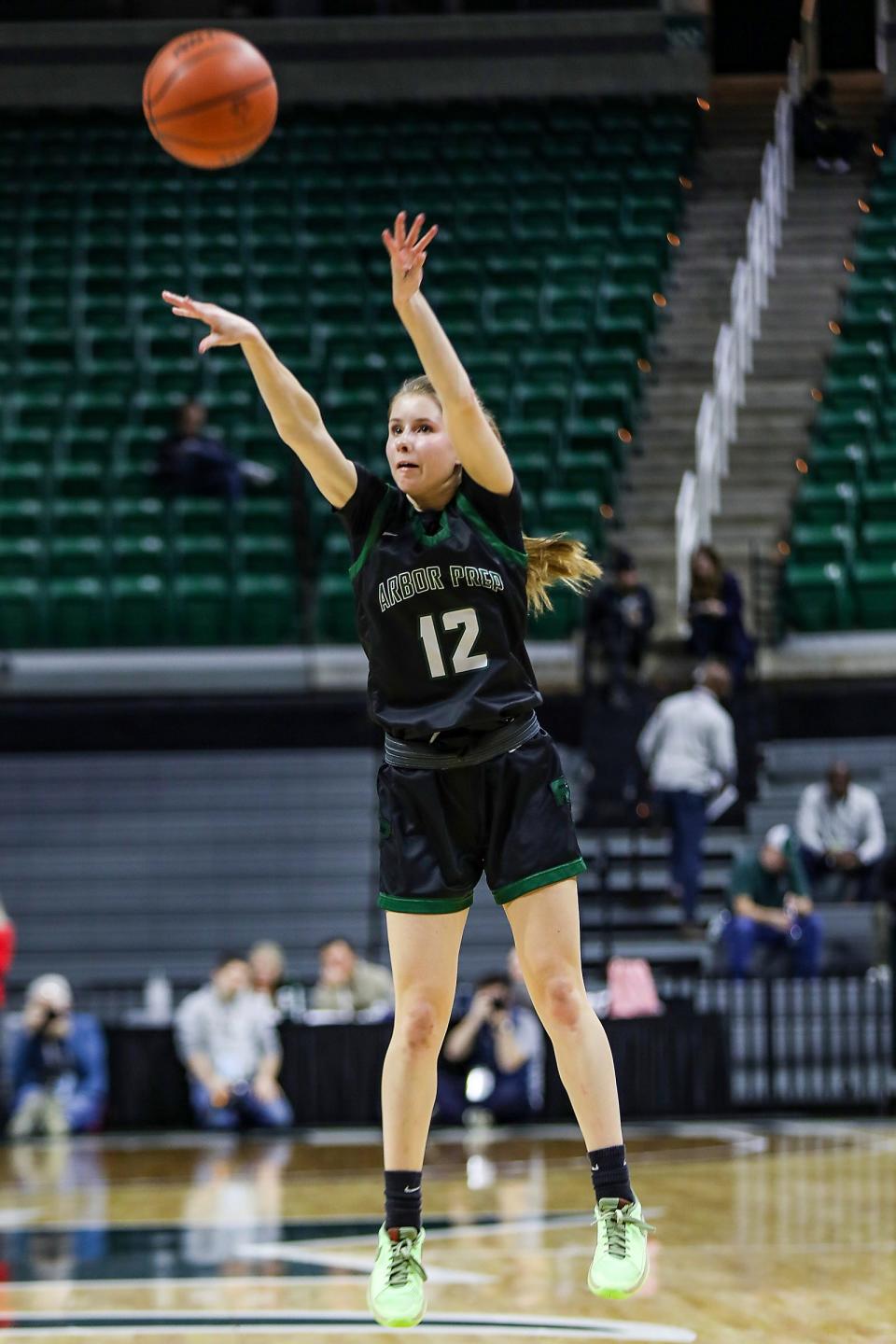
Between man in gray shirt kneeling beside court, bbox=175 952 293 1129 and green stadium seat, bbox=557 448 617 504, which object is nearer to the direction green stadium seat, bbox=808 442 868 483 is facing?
the man in gray shirt kneeling beside court

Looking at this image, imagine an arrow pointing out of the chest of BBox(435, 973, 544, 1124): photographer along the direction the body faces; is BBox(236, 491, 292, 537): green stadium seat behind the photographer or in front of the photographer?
behind

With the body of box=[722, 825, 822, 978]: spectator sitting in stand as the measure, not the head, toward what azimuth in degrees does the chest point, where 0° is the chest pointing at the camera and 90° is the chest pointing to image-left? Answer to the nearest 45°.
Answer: approximately 0°

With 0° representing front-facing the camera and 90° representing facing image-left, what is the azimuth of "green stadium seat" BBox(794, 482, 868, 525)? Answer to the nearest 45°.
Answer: approximately 0°

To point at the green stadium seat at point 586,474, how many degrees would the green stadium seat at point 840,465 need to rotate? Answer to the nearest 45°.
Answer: approximately 90° to its right

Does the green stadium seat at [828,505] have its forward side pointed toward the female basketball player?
yes

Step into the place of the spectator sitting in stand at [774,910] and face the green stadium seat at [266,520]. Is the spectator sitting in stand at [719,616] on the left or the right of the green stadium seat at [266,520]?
right

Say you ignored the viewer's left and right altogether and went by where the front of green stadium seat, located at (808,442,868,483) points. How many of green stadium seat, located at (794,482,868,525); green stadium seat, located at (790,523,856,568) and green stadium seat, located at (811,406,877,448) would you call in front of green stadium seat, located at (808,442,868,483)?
2

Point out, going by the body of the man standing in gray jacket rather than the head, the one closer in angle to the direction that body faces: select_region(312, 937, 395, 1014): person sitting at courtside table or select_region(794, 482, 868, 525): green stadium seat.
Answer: the green stadium seat

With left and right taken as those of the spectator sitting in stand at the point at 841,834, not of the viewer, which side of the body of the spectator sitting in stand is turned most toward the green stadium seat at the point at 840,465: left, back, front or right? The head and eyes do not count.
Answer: back
